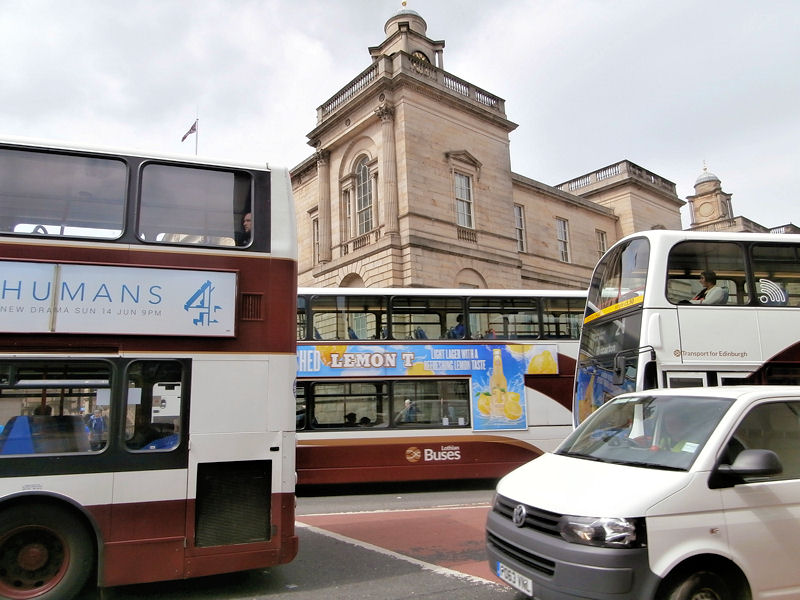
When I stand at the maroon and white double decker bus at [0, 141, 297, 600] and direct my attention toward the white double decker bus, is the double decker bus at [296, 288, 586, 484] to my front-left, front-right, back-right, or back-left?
front-left

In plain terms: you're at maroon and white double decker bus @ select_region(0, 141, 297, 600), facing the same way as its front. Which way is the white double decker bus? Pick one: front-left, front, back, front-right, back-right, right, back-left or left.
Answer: back

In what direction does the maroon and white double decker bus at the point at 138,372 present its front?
to the viewer's left

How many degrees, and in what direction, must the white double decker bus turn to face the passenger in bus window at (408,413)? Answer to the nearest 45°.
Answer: approximately 45° to its right

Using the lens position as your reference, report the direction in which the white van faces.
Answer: facing the viewer and to the left of the viewer
